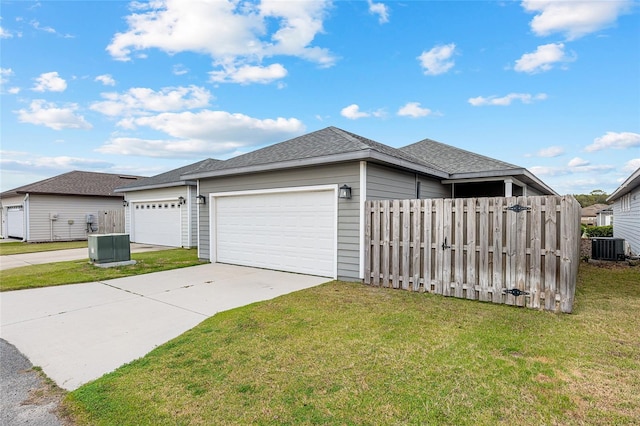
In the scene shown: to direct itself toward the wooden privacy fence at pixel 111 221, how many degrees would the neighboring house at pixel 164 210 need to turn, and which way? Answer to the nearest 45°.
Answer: approximately 90° to its right

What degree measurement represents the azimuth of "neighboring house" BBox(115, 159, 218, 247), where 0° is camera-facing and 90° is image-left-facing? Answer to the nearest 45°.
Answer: approximately 45°

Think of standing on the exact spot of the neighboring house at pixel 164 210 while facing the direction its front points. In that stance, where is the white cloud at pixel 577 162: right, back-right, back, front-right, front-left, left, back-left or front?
back-left

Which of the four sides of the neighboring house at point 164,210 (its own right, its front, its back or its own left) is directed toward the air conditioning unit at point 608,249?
left

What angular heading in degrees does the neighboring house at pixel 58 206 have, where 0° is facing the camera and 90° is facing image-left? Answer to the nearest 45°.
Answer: approximately 45°

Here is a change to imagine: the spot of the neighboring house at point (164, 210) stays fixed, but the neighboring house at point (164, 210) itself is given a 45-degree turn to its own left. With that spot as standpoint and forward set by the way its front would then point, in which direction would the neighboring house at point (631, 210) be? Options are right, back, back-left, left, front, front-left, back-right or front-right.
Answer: front-left

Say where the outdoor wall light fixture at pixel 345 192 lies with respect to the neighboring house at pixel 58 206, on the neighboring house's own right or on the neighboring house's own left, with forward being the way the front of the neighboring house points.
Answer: on the neighboring house's own left
